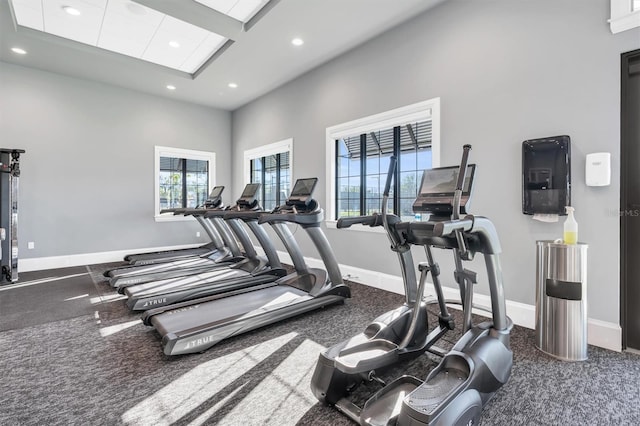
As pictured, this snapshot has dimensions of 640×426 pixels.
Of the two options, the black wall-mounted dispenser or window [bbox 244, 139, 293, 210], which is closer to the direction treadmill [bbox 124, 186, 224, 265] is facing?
the window

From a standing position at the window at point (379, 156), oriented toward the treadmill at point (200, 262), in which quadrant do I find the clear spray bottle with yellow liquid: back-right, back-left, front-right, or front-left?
back-left

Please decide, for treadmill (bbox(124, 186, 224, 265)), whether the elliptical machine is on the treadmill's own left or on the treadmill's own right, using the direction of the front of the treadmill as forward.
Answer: on the treadmill's own right

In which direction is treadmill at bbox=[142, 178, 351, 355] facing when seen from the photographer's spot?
facing away from the viewer and to the right of the viewer

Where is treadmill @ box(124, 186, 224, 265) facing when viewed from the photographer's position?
facing away from the viewer and to the right of the viewer

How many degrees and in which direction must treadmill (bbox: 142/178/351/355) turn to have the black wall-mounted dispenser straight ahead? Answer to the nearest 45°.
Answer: approximately 90° to its right

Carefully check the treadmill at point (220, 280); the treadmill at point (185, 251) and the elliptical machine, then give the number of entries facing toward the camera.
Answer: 0

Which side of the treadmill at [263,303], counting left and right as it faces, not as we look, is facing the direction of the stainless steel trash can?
right

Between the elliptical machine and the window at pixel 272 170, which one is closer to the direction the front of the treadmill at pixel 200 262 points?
the window

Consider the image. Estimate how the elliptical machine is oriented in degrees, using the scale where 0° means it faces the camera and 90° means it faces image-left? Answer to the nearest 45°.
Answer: approximately 225°

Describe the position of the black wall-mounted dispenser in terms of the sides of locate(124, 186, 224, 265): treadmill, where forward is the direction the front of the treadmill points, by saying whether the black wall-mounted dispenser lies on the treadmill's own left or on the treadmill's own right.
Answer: on the treadmill's own right

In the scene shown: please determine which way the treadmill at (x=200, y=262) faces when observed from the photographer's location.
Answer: facing away from the viewer and to the right of the viewer

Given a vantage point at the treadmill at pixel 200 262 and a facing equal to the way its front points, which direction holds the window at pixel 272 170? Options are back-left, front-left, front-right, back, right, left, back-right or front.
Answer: front

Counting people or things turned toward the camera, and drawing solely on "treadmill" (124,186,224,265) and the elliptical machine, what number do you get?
0
